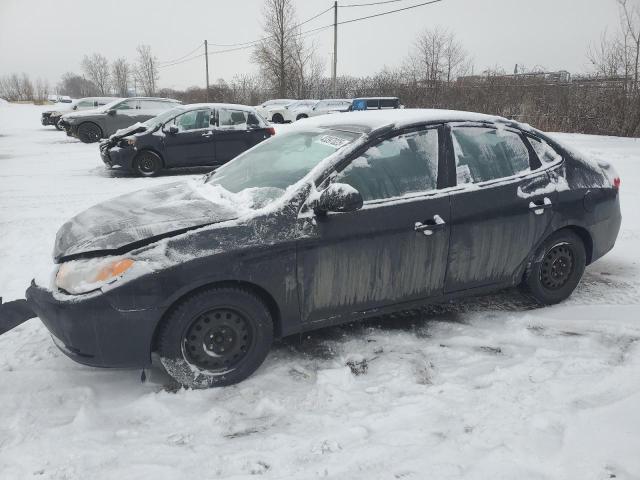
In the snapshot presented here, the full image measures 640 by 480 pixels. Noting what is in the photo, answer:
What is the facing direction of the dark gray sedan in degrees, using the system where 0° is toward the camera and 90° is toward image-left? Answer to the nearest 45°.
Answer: approximately 45°

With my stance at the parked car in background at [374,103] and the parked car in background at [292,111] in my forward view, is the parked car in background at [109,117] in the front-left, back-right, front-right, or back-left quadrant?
front-left

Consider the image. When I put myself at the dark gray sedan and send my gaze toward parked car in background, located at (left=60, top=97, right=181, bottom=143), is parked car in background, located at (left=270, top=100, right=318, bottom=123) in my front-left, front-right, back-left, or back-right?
front-right

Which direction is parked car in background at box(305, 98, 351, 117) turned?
to the viewer's left

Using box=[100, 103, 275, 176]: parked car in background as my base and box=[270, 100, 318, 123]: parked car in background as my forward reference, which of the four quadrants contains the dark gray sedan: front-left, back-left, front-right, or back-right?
back-right

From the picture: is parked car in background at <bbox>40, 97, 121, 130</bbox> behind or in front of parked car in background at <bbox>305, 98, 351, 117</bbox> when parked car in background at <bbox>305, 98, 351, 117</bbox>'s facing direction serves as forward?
in front

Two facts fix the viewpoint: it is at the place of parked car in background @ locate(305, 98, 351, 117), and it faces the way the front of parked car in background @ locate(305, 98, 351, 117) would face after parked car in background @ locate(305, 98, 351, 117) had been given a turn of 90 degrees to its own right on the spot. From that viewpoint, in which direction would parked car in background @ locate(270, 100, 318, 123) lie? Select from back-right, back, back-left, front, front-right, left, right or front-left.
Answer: left

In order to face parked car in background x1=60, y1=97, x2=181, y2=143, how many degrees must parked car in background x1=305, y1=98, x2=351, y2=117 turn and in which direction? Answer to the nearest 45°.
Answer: approximately 45° to its left

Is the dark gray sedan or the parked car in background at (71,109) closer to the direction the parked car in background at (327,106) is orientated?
the parked car in background

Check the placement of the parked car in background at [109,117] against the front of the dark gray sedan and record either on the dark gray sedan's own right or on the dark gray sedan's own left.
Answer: on the dark gray sedan's own right

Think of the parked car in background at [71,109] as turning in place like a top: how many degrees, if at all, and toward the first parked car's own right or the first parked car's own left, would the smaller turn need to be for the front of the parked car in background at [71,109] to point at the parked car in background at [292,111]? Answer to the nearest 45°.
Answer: approximately 135° to the first parked car's own left

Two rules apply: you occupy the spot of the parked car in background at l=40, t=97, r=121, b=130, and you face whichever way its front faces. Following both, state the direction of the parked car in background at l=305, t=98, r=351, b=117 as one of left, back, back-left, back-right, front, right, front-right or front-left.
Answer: back-left

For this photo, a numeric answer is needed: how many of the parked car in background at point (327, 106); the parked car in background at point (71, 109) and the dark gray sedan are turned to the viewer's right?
0

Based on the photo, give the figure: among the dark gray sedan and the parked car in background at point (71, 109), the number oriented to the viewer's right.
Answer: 0
